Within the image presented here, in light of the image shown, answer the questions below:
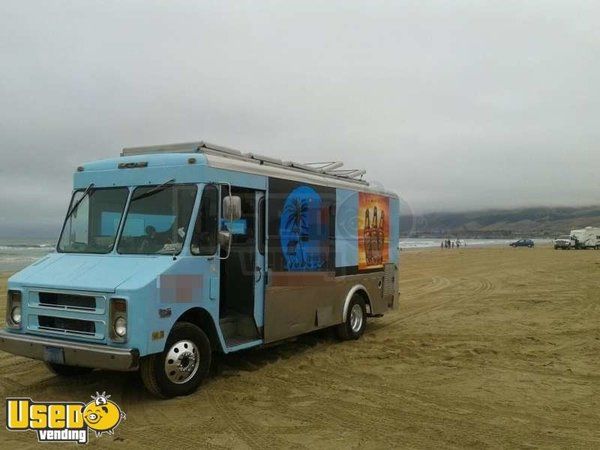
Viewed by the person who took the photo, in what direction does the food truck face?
facing the viewer and to the left of the viewer

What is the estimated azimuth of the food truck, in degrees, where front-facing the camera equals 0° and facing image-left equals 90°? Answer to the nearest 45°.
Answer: approximately 45°
